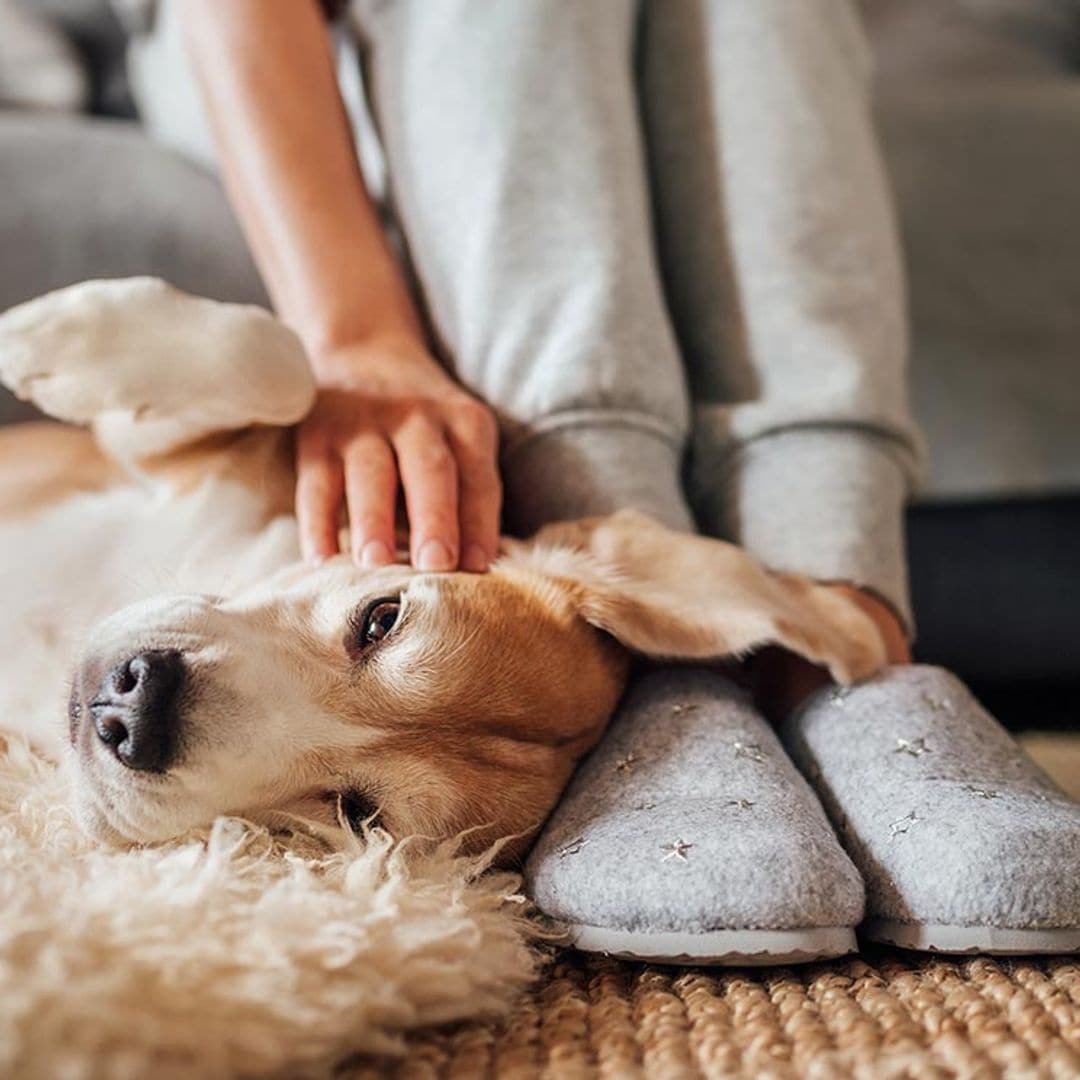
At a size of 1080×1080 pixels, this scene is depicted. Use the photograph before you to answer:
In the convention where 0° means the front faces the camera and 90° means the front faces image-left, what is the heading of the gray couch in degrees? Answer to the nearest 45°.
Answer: approximately 0°

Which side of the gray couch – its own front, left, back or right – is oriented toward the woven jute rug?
front

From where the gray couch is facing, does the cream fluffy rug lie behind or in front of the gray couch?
in front
